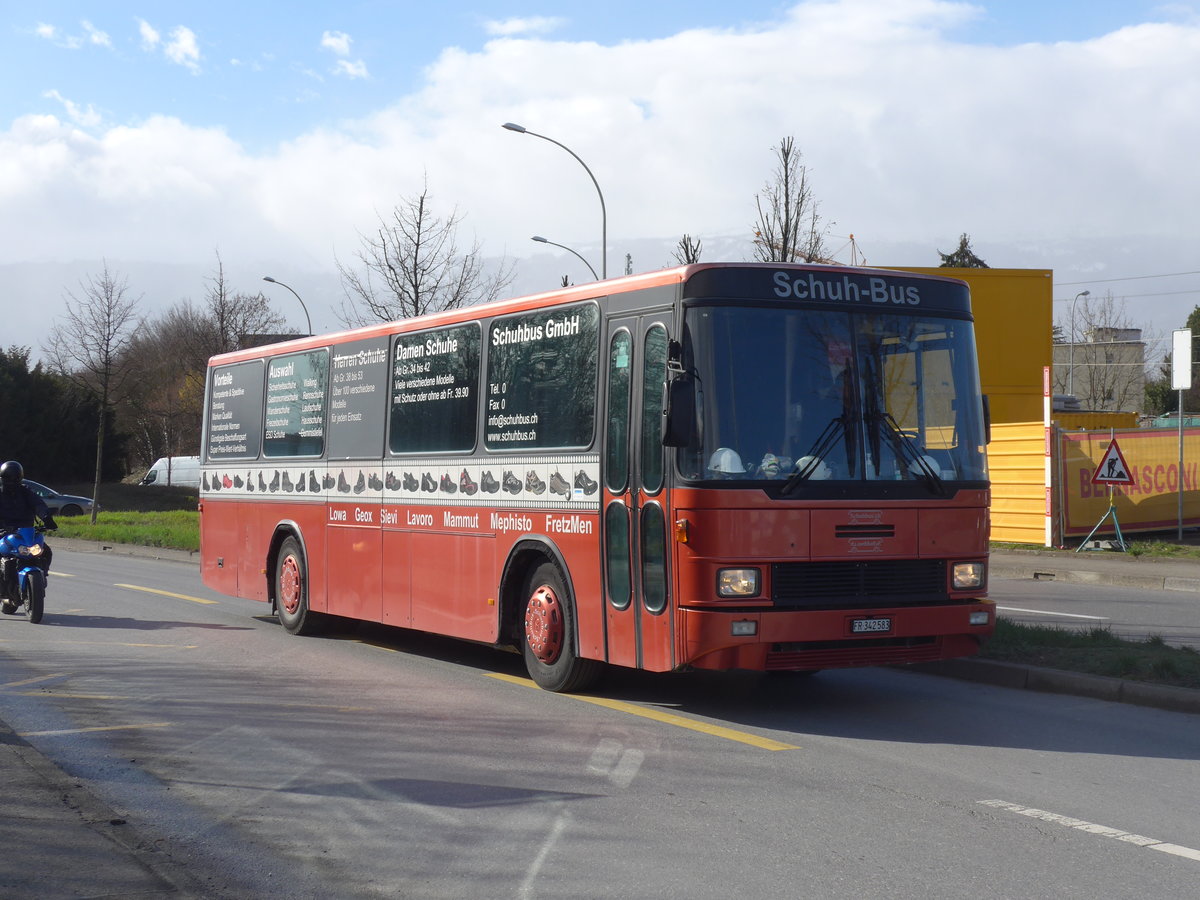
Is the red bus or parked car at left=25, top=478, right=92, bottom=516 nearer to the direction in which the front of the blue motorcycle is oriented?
the red bus

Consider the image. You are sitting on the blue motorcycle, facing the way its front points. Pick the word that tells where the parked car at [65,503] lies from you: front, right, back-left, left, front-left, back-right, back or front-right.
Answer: back-left

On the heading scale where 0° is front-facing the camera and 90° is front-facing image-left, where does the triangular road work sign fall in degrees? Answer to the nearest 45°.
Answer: approximately 0°

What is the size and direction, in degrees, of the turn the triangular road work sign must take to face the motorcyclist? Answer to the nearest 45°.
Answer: approximately 45° to its right

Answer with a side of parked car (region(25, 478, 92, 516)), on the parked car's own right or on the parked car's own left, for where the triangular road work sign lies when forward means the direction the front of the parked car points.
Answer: on the parked car's own right

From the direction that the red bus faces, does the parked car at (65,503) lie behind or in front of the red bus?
behind

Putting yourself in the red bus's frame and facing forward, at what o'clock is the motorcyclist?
The motorcyclist is roughly at 6 o'clock from the red bus.

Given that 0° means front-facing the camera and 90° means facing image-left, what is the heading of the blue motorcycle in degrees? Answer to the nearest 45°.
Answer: approximately 315°

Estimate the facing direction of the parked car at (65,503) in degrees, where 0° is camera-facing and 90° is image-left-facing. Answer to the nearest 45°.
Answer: approximately 270°

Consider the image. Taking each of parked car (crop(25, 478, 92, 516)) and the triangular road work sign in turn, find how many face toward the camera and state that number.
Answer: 1

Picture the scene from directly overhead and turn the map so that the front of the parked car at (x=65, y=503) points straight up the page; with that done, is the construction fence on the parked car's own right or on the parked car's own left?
on the parked car's own right

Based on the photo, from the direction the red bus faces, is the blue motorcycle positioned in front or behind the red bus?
behind

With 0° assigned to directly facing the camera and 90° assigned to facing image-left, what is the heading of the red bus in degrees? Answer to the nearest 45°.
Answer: approximately 315°
